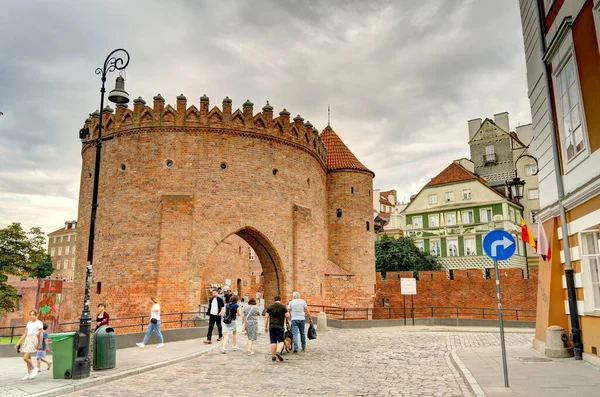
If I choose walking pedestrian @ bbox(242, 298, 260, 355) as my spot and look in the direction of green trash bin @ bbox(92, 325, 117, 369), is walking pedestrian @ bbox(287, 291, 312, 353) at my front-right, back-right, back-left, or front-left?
back-left

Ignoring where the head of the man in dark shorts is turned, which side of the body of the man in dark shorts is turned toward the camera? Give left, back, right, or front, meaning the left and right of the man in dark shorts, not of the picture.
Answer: back

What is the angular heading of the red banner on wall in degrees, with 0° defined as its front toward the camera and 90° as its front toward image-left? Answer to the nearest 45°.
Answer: approximately 0°

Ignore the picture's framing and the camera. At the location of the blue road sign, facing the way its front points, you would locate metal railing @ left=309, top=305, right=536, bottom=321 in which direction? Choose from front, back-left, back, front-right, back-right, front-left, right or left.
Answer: back

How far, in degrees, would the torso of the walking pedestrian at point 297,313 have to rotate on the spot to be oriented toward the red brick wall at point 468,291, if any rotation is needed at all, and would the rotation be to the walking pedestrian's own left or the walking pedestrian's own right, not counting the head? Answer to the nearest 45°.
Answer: approximately 45° to the walking pedestrian's own right

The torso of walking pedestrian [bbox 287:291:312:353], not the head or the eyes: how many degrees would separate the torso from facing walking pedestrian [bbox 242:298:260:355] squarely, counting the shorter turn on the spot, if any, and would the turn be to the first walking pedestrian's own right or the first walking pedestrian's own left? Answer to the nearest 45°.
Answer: approximately 90° to the first walking pedestrian's own left

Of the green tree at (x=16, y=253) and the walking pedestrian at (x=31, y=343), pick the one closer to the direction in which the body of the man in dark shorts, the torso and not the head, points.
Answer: the green tree

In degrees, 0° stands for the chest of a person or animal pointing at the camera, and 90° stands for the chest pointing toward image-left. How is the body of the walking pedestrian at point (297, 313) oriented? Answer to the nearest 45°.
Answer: approximately 180°

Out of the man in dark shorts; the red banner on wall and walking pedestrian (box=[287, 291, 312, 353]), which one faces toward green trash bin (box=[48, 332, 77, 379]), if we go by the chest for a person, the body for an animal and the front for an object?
the red banner on wall

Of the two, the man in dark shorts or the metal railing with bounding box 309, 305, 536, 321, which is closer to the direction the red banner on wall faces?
the man in dark shorts

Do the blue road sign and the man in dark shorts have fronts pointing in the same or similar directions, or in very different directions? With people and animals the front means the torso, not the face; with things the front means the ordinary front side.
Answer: very different directions

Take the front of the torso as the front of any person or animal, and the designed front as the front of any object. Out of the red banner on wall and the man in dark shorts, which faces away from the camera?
the man in dark shorts

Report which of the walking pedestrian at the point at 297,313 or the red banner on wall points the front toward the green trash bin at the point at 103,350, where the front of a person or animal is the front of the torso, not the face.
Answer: the red banner on wall

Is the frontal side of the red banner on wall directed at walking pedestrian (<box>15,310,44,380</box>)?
yes

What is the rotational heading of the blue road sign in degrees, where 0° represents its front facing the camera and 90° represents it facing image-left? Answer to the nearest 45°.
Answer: approximately 0°
